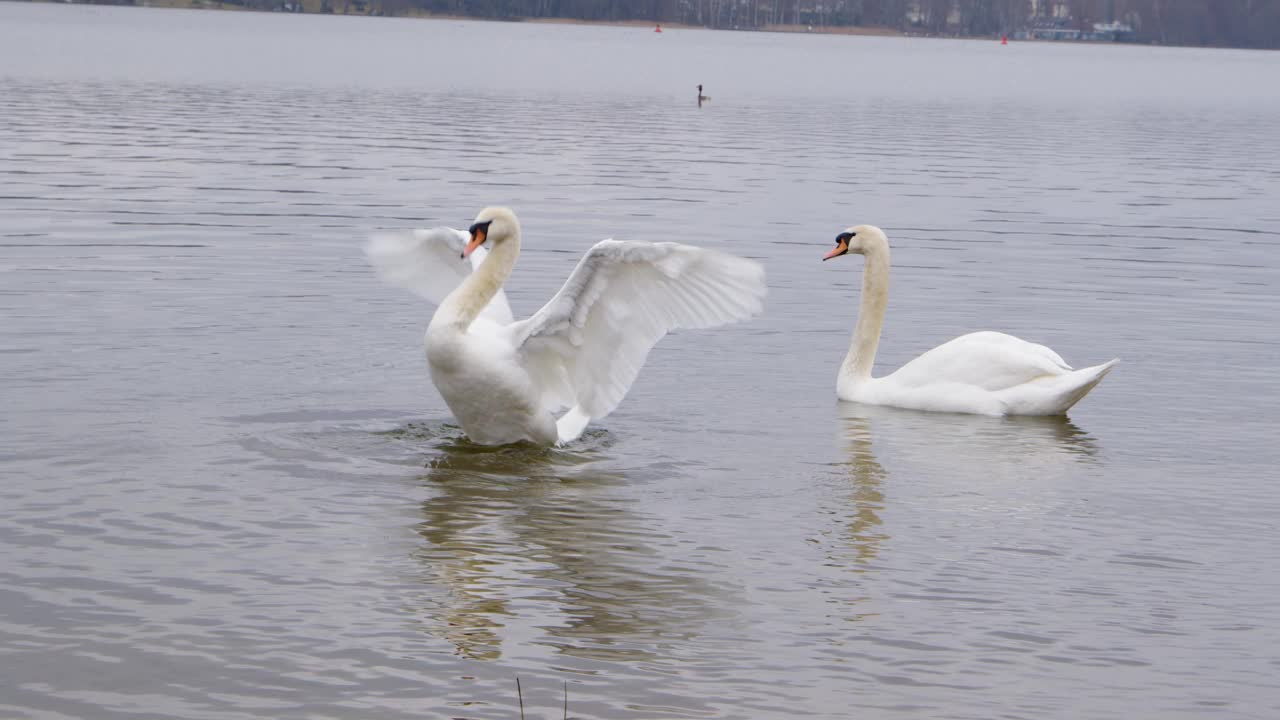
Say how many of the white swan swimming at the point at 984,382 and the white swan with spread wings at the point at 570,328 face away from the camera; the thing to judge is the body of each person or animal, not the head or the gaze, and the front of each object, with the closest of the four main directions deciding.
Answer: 0

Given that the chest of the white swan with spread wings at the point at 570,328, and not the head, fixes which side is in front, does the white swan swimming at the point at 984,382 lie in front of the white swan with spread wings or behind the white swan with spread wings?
behind

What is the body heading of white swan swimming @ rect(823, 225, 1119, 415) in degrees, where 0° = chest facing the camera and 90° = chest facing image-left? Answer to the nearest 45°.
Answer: approximately 90°

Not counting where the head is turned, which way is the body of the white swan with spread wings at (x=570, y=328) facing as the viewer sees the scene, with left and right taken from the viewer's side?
facing the viewer and to the left of the viewer

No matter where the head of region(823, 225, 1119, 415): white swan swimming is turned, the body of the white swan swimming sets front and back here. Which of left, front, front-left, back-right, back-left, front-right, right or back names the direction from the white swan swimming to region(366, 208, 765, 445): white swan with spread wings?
front-left
